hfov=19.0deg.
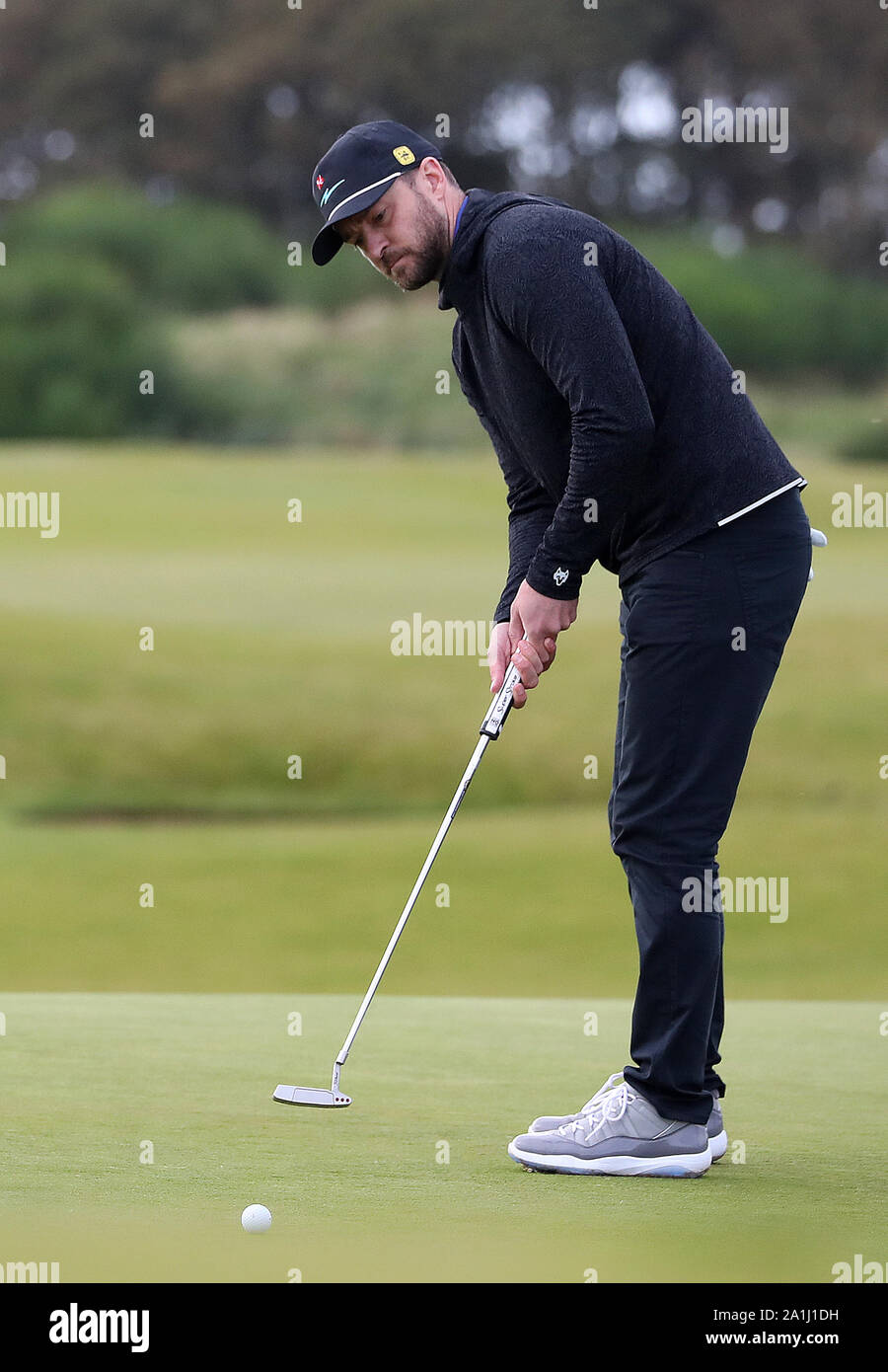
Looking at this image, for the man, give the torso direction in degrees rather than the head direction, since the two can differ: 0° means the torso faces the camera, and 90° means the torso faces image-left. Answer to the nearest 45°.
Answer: approximately 90°

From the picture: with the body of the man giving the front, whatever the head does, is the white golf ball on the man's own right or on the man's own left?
on the man's own left
